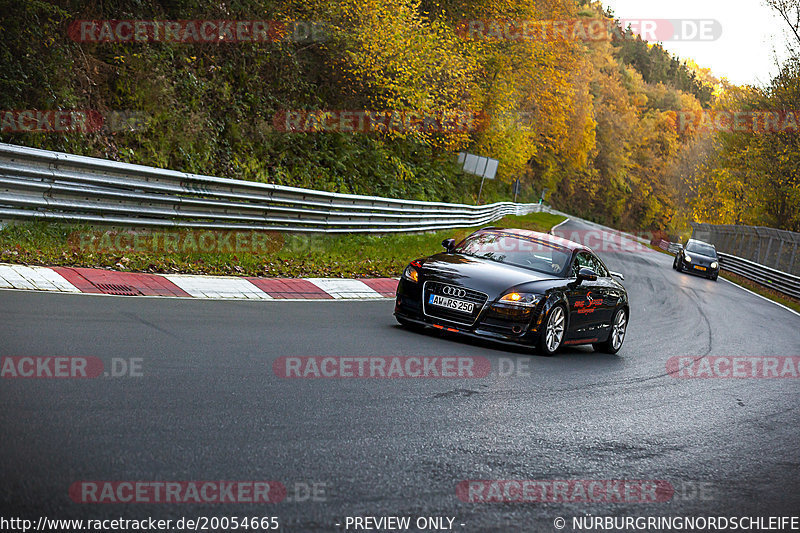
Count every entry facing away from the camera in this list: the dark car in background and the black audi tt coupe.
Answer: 0

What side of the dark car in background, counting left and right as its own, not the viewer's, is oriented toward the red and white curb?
front

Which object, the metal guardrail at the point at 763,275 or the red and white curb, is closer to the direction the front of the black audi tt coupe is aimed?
the red and white curb

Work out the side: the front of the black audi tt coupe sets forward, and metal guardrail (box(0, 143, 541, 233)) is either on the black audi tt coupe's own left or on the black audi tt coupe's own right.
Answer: on the black audi tt coupe's own right

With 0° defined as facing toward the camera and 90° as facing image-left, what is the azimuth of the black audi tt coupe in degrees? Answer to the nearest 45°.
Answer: approximately 45°

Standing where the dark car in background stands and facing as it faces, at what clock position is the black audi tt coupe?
The black audi tt coupe is roughly at 12 o'clock from the dark car in background.

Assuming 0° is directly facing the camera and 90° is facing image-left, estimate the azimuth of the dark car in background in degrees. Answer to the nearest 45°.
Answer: approximately 0°
